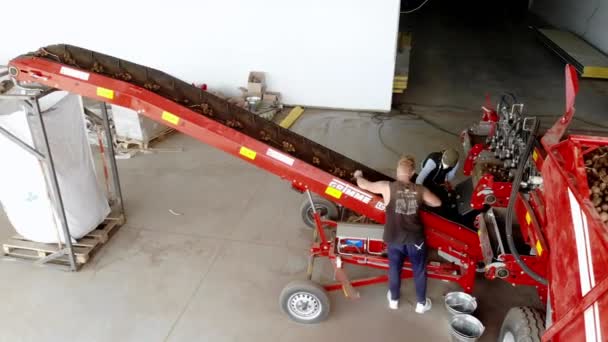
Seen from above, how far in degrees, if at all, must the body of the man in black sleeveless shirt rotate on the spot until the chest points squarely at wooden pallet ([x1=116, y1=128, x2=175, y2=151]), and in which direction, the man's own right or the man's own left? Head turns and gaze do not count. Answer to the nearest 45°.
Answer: approximately 45° to the man's own left

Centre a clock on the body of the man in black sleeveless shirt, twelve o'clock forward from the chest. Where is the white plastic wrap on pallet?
The white plastic wrap on pallet is roughly at 10 o'clock from the man in black sleeveless shirt.

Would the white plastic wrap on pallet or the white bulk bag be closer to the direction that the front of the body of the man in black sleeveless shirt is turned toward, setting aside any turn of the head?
the white plastic wrap on pallet

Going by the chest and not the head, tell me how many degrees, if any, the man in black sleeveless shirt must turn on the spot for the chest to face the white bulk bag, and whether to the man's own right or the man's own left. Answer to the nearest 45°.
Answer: approximately 90° to the man's own left

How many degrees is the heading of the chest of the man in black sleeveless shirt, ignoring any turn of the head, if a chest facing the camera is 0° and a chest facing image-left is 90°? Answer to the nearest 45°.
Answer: approximately 180°

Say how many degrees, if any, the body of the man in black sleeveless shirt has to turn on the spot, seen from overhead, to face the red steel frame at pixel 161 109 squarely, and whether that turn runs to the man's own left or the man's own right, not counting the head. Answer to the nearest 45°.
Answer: approximately 90° to the man's own left

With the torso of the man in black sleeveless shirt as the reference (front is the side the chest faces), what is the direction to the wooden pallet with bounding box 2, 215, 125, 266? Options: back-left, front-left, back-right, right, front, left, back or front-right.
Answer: left

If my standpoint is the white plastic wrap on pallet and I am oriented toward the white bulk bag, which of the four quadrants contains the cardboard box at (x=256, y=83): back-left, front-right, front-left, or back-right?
back-left

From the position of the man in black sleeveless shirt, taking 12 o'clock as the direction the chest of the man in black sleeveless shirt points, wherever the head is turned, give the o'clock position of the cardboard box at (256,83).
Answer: The cardboard box is roughly at 11 o'clock from the man in black sleeveless shirt.

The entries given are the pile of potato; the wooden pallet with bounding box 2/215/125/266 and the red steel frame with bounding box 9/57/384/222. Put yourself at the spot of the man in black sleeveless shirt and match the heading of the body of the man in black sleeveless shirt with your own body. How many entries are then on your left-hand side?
2

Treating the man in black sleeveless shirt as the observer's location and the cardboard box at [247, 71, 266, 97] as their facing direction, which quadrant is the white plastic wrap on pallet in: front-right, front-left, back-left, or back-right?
front-left

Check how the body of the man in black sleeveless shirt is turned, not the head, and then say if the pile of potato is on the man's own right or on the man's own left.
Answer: on the man's own right
